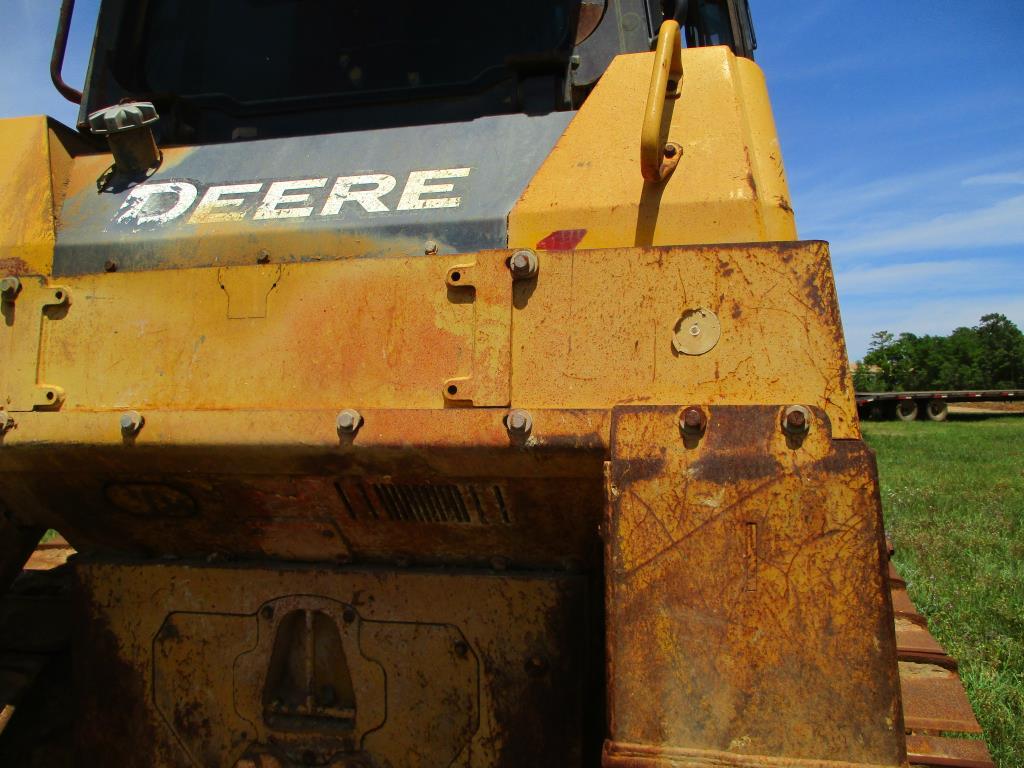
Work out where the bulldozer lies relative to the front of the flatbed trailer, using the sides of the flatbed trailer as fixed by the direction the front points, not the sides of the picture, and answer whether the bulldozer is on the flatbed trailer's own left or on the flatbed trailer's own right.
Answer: on the flatbed trailer's own right

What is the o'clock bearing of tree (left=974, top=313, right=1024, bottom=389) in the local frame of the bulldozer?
The tree is roughly at 1 o'clock from the bulldozer.

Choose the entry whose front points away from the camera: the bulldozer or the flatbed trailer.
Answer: the bulldozer

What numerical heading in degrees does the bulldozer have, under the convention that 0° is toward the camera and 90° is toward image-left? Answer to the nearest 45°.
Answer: approximately 180°

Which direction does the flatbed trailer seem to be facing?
to the viewer's right

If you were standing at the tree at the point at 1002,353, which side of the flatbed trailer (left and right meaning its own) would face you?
left

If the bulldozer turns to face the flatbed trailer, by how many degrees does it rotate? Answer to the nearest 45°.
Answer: approximately 45° to its right

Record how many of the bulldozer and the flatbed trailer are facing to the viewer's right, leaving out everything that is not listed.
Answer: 1
